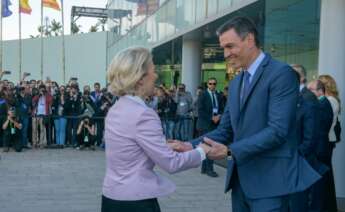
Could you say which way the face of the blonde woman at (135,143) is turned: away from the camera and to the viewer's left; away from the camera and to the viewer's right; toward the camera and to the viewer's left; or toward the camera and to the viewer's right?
away from the camera and to the viewer's right

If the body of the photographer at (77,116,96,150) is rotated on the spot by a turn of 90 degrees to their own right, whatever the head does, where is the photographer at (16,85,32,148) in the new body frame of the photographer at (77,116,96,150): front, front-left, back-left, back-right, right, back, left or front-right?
front

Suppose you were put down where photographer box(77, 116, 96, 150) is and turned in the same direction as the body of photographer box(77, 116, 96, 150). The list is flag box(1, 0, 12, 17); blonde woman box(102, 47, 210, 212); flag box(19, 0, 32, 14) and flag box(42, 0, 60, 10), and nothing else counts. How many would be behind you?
3

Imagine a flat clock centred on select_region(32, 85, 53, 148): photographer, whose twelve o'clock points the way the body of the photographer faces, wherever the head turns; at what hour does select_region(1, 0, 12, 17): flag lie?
The flag is roughly at 6 o'clock from the photographer.

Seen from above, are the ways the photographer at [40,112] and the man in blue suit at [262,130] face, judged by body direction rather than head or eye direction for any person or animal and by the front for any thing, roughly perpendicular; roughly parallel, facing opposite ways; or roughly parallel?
roughly perpendicular

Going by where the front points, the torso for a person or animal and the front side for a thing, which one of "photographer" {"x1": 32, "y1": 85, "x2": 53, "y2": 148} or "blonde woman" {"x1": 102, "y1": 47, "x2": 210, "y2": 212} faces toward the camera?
the photographer

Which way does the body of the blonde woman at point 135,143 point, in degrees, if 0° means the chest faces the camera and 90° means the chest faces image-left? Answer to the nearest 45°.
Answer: approximately 225°

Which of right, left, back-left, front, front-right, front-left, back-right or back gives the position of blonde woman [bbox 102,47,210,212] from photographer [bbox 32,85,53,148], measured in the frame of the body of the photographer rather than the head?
front

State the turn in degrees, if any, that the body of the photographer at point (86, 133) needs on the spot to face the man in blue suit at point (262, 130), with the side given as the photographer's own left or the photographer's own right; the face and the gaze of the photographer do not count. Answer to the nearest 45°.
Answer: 0° — they already face them

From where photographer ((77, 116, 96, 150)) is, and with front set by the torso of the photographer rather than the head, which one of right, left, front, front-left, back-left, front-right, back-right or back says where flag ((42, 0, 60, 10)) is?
back

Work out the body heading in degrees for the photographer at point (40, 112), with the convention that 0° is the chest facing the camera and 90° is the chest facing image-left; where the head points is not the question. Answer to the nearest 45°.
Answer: approximately 0°

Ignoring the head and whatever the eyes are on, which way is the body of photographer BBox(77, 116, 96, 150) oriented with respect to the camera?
toward the camera

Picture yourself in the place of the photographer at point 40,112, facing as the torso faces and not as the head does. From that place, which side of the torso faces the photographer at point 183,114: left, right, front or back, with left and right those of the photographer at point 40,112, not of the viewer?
left

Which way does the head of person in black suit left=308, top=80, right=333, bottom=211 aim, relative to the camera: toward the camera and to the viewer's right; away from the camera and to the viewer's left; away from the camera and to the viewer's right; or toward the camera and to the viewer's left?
toward the camera and to the viewer's left

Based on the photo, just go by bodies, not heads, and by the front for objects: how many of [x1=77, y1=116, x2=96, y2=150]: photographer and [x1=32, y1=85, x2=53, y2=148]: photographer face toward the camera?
2
